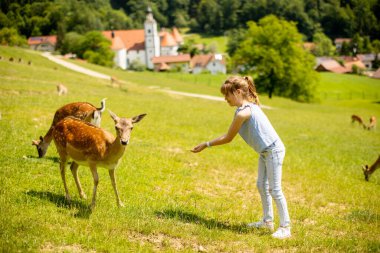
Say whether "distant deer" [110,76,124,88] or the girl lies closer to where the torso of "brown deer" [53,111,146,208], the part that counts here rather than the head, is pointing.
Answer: the girl

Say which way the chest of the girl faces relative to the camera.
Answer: to the viewer's left

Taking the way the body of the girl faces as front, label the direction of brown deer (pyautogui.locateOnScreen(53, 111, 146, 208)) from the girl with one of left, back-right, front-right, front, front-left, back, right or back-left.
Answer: front

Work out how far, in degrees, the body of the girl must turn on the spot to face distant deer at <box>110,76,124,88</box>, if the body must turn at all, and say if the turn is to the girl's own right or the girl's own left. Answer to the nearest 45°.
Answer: approximately 90° to the girl's own right

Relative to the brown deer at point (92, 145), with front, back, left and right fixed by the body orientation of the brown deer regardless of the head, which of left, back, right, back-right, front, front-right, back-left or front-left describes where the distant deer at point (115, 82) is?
back-left

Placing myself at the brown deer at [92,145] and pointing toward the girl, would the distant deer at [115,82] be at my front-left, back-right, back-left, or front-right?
back-left

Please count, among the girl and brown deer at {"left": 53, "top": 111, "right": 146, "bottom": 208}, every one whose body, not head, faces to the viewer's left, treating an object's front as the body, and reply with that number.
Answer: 1

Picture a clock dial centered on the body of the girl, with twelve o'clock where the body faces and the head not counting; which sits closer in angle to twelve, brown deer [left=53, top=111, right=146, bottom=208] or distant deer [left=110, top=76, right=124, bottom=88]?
the brown deer

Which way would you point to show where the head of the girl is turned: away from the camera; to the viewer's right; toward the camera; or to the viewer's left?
to the viewer's left

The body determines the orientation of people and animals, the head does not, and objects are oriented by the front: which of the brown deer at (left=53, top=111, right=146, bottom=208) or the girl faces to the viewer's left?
the girl

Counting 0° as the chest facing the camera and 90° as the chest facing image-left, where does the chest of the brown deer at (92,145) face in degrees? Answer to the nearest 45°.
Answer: approximately 315°

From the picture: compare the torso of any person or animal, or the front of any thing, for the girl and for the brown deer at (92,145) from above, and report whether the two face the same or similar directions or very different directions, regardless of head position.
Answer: very different directions
